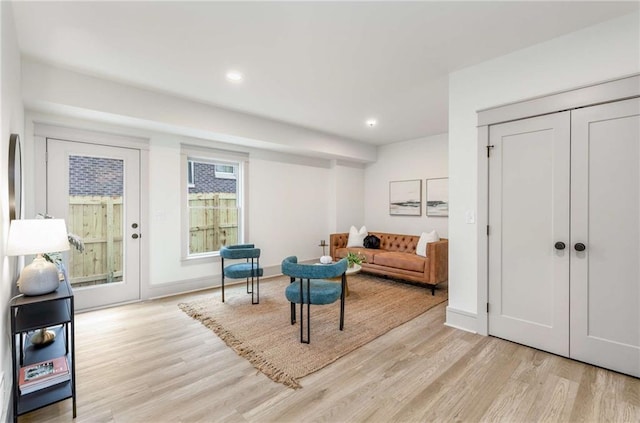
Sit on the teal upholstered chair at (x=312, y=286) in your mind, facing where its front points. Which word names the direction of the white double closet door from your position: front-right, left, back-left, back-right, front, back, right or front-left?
front-right

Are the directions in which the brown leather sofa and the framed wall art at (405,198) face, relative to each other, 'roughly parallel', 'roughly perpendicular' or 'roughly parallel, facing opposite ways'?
roughly parallel

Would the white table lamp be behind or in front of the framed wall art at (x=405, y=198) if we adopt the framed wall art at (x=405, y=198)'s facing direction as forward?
in front

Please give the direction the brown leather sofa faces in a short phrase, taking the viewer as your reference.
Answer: facing the viewer and to the left of the viewer

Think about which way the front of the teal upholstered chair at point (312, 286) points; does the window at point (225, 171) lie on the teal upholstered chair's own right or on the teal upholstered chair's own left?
on the teal upholstered chair's own left

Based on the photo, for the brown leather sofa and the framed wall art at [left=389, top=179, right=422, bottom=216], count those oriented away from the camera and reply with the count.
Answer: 0

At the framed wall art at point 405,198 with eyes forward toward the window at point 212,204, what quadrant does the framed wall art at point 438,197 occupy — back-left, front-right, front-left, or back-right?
back-left

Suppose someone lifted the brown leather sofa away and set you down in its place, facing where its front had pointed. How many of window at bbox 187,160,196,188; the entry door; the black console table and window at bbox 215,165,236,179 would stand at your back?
0

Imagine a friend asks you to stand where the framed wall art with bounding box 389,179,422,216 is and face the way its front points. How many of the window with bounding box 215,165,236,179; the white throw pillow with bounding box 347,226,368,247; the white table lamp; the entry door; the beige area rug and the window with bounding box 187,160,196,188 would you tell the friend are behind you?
0

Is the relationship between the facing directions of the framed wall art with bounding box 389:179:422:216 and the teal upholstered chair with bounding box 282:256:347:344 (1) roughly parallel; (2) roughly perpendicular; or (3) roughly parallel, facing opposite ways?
roughly parallel, facing opposite ways

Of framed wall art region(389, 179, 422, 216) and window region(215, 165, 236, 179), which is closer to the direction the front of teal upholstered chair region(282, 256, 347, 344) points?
the framed wall art

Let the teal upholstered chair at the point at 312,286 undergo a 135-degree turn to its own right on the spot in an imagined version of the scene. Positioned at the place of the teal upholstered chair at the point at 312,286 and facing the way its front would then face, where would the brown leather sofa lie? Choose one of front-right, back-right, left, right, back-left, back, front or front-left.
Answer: back-left

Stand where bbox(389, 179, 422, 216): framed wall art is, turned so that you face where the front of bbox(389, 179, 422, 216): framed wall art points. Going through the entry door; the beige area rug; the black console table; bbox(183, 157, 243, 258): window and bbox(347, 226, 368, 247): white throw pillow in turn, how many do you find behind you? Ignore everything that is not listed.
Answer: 0

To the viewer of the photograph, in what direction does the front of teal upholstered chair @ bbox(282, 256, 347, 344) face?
facing away from the viewer and to the right of the viewer
